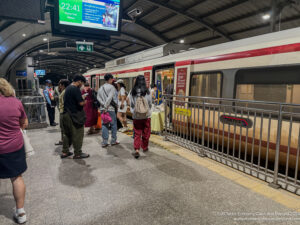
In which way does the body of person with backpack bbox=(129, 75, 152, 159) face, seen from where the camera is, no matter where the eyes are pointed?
away from the camera

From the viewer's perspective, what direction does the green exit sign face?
toward the camera

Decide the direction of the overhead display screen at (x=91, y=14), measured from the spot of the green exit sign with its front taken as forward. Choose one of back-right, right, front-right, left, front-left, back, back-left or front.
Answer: front

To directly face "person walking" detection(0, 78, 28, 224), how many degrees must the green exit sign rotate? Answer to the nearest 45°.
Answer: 0° — it already faces them

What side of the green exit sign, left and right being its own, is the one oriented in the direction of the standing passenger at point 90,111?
front

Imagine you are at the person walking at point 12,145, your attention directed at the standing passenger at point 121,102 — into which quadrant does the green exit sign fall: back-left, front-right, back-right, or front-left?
front-left

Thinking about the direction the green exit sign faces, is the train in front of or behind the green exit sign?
in front
